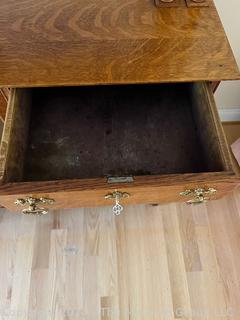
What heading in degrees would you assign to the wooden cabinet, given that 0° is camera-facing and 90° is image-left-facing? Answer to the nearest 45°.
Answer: approximately 0°
